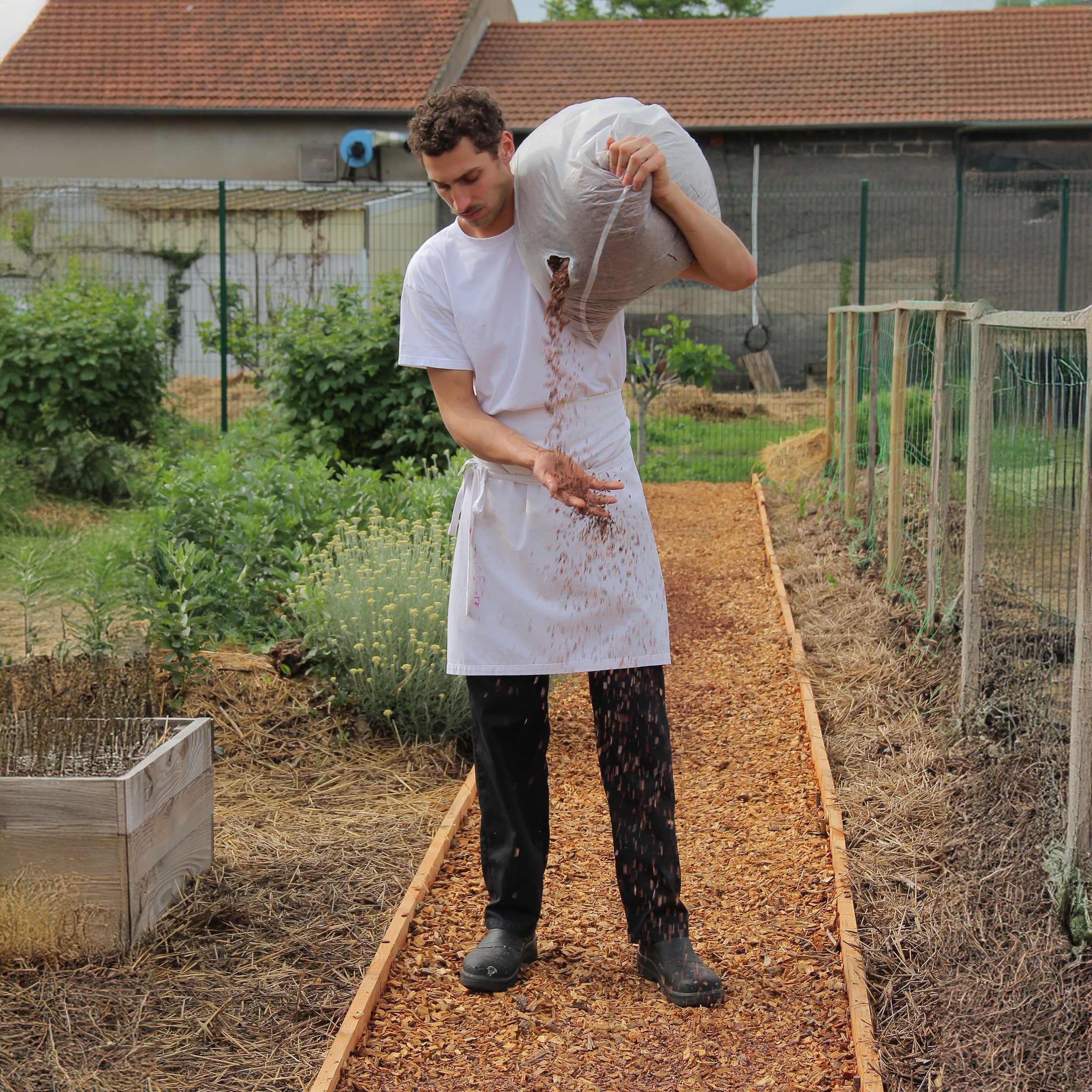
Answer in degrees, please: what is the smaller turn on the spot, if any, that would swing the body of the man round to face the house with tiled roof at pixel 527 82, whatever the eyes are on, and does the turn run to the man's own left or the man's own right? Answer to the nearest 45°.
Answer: approximately 180°

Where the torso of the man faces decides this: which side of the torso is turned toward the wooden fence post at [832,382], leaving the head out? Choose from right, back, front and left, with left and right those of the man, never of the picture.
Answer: back

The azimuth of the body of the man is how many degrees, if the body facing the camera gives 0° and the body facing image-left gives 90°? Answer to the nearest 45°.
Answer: approximately 0°

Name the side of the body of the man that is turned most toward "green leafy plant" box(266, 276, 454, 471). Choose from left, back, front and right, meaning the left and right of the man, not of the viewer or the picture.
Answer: back

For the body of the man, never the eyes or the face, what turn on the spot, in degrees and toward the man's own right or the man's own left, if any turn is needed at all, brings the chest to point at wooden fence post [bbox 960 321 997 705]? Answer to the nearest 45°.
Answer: approximately 135° to the man's own left

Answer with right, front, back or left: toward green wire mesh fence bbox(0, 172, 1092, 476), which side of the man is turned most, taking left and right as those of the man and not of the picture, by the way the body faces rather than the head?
back

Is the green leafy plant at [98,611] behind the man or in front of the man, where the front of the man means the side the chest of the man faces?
behind
